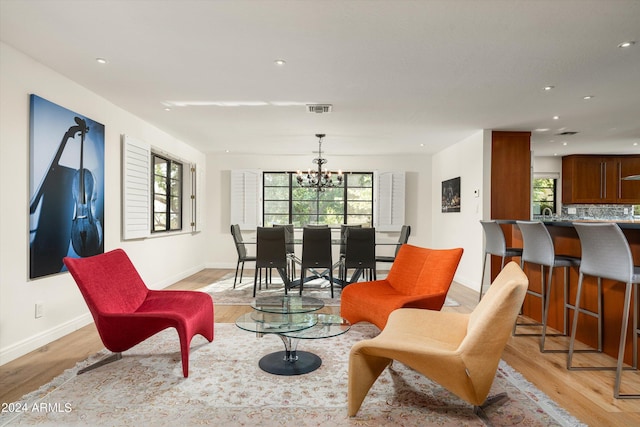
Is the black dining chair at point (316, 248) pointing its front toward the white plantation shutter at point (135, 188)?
no

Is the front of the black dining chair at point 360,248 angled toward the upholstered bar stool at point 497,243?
no

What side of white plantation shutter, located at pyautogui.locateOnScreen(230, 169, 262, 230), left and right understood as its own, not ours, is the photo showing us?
front

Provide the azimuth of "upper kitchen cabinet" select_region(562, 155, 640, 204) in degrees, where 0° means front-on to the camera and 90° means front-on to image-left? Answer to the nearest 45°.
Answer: approximately 0°

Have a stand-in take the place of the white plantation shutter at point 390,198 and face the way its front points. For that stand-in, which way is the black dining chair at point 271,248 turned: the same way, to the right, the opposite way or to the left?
the opposite way

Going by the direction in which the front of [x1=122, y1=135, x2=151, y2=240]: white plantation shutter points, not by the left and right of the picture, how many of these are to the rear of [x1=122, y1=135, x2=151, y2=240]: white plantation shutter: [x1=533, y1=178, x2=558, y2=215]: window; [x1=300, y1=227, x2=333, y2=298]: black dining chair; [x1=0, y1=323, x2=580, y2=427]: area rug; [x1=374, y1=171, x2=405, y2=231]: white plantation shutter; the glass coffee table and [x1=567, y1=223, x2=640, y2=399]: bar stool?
0

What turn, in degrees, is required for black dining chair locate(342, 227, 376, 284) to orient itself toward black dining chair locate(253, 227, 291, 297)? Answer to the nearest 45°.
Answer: approximately 90° to its left

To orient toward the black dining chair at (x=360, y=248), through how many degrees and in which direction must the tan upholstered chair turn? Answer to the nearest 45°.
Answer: approximately 90° to its right

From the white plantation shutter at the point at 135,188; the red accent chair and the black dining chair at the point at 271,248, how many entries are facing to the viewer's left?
0

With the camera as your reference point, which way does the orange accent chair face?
facing the viewer and to the left of the viewer

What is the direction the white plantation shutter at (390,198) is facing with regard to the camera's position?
facing the viewer

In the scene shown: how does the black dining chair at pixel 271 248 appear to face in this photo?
away from the camera

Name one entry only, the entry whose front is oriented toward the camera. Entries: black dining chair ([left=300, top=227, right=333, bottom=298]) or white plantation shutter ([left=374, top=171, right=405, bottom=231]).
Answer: the white plantation shutter

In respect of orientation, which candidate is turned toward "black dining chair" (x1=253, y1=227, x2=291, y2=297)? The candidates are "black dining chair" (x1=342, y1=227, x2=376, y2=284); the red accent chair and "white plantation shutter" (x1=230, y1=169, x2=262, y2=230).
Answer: the white plantation shutter

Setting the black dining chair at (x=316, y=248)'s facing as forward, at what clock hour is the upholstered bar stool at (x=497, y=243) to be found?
The upholstered bar stool is roughly at 4 o'clock from the black dining chair.

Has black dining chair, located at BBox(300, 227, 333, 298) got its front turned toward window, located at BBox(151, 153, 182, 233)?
no

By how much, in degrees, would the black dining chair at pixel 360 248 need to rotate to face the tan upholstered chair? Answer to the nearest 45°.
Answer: approximately 180°

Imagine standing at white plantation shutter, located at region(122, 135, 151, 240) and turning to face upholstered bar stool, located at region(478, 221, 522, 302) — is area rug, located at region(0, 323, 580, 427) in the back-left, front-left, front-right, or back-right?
front-right

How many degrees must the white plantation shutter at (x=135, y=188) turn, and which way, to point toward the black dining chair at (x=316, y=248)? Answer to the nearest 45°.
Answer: approximately 45° to its left

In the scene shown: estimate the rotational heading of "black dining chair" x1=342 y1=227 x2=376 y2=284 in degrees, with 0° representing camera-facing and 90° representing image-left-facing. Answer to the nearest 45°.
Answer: approximately 180°

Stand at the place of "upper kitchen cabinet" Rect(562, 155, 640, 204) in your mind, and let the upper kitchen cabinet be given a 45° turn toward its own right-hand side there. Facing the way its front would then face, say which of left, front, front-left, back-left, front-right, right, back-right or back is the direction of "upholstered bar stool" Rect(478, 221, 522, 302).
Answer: front-left

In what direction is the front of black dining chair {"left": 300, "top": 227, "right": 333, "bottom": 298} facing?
away from the camera
